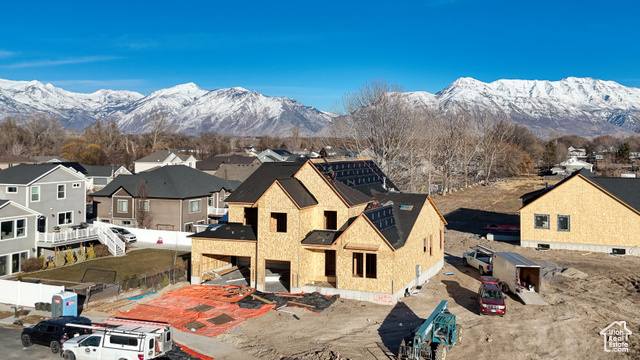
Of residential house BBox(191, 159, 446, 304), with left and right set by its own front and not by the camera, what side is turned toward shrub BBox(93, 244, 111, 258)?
right

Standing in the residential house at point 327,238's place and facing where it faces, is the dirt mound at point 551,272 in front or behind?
behind

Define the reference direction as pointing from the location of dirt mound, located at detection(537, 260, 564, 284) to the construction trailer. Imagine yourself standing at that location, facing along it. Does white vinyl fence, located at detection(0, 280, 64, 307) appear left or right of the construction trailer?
right

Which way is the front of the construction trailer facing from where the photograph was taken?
facing away from the viewer and to the left of the viewer

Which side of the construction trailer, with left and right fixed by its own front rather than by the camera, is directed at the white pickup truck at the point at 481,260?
front

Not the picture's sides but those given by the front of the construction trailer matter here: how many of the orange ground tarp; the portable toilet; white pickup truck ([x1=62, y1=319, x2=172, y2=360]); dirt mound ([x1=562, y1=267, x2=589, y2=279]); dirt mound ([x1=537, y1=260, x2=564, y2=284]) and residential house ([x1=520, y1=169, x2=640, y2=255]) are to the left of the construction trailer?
3

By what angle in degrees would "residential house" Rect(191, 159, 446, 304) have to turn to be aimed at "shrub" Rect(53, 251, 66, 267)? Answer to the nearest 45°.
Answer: approximately 45° to its right

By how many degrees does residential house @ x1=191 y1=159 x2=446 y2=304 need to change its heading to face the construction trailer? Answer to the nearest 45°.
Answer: approximately 135° to its left

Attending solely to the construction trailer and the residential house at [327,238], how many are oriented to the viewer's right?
0

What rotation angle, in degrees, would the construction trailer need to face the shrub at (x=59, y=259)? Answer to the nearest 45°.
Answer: approximately 45° to its left

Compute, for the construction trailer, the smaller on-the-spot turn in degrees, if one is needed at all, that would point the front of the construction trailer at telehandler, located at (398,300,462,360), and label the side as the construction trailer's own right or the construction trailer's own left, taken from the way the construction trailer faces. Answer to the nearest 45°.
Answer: approximately 135° to the construction trailer's own left

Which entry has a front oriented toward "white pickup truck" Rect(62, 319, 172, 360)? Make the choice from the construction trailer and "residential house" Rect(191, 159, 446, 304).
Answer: the residential house

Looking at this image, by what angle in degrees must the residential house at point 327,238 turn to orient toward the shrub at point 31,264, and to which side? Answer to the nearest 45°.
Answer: approximately 45° to its right
